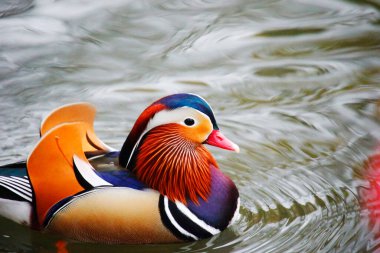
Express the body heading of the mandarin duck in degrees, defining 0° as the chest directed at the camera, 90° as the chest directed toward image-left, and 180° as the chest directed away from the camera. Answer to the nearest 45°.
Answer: approximately 270°
